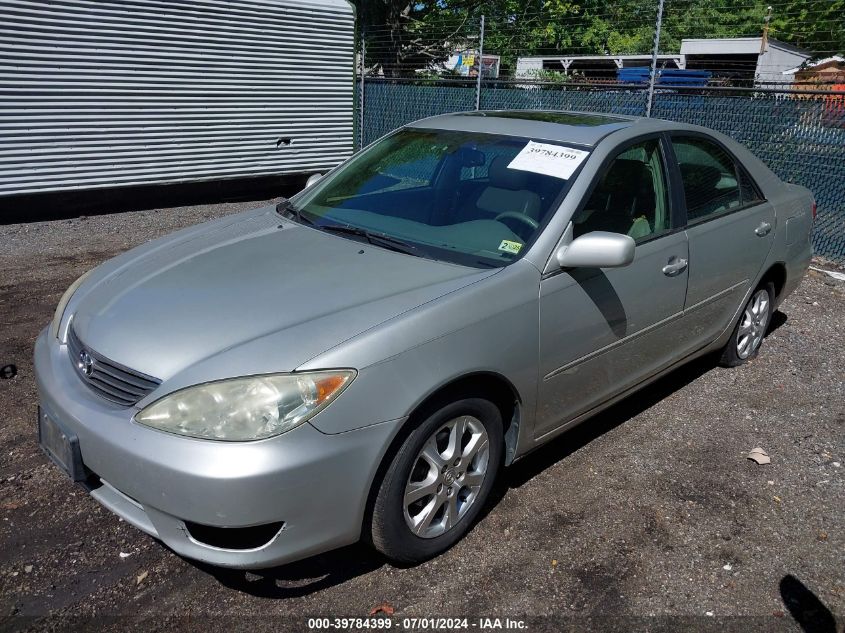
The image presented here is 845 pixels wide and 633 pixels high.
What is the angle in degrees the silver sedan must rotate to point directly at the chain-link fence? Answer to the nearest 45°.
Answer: approximately 135° to its right

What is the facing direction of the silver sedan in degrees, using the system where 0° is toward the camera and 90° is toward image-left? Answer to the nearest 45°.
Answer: approximately 45°

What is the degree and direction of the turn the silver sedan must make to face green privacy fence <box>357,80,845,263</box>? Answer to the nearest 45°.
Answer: approximately 180°
